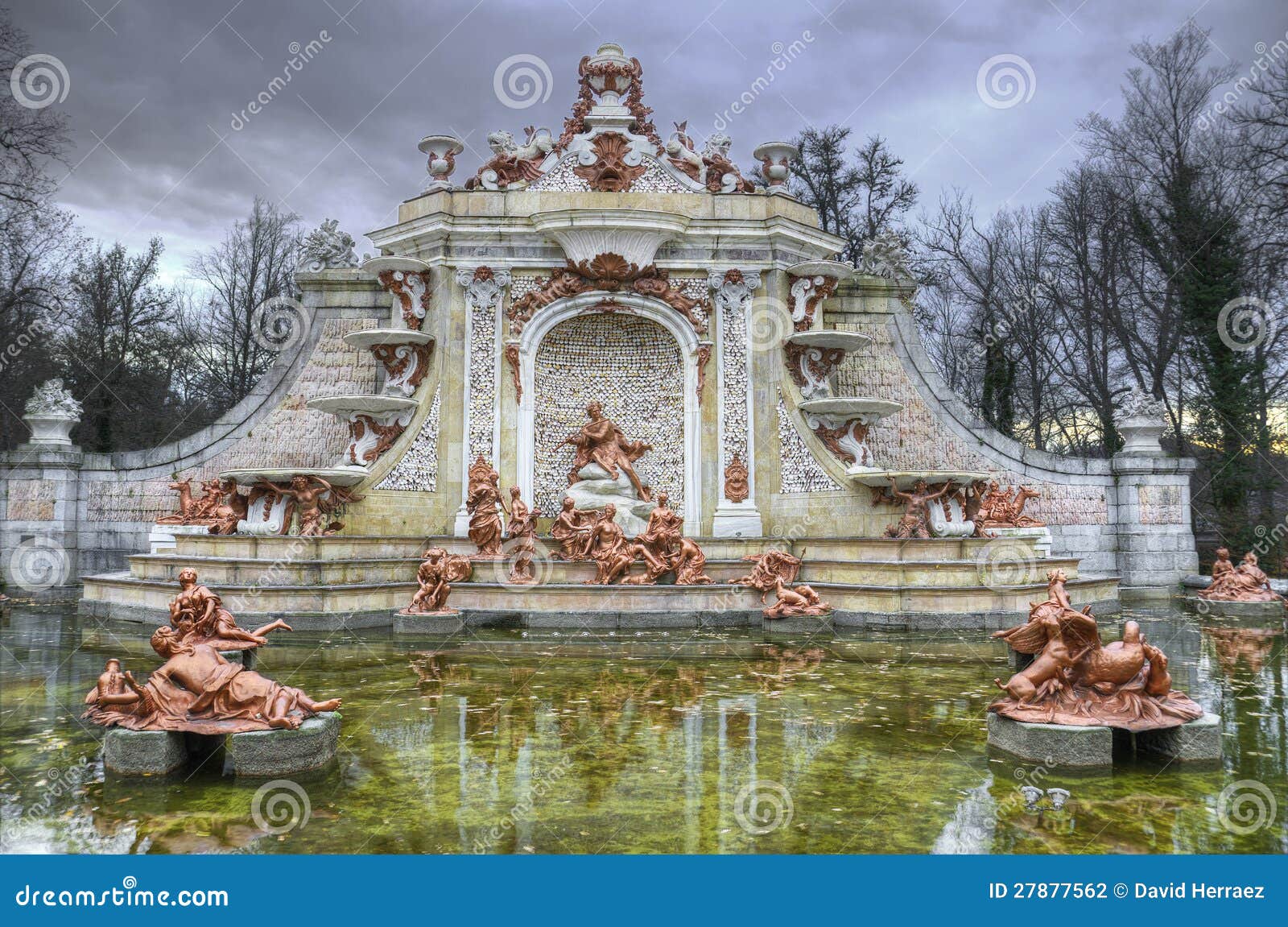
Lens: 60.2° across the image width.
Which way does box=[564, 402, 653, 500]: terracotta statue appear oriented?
toward the camera

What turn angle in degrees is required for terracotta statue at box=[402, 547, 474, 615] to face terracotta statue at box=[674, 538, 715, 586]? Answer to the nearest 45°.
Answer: approximately 90° to its left

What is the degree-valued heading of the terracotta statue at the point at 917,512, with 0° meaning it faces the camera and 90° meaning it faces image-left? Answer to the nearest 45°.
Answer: approximately 0°

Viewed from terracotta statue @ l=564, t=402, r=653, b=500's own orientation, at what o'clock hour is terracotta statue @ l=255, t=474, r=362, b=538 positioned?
terracotta statue @ l=255, t=474, r=362, b=538 is roughly at 2 o'clock from terracotta statue @ l=564, t=402, r=653, b=500.

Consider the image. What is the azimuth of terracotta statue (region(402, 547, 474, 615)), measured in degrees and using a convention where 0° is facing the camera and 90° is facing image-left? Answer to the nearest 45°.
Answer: approximately 0°

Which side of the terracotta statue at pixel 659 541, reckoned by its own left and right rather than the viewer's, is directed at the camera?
front

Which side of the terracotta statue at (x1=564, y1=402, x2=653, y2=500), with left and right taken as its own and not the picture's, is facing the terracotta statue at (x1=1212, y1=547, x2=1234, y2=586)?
left

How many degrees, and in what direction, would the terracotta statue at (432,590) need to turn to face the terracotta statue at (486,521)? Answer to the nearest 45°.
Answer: approximately 135° to its left

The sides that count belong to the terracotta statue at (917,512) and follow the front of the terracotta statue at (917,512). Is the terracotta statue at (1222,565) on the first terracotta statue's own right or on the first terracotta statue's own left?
on the first terracotta statue's own left

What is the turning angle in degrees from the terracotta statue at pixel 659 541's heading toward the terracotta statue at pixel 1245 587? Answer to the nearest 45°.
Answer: approximately 90° to its left

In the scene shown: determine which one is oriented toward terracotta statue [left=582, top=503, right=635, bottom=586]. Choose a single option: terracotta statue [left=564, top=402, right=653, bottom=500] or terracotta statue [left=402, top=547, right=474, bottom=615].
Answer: terracotta statue [left=564, top=402, right=653, bottom=500]

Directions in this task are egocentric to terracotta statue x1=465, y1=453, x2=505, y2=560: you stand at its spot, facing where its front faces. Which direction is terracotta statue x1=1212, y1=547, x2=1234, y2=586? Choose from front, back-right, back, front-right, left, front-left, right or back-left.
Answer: left

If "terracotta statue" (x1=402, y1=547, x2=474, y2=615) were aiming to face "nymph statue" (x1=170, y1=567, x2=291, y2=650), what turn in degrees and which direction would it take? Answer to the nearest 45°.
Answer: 0° — it already faces it

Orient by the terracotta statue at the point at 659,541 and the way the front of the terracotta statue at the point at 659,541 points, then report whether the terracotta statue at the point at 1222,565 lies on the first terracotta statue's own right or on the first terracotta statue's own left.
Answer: on the first terracotta statue's own left

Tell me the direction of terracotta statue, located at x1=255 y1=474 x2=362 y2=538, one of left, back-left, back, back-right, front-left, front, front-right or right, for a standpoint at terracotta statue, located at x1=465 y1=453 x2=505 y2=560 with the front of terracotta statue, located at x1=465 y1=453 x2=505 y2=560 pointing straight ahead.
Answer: right
